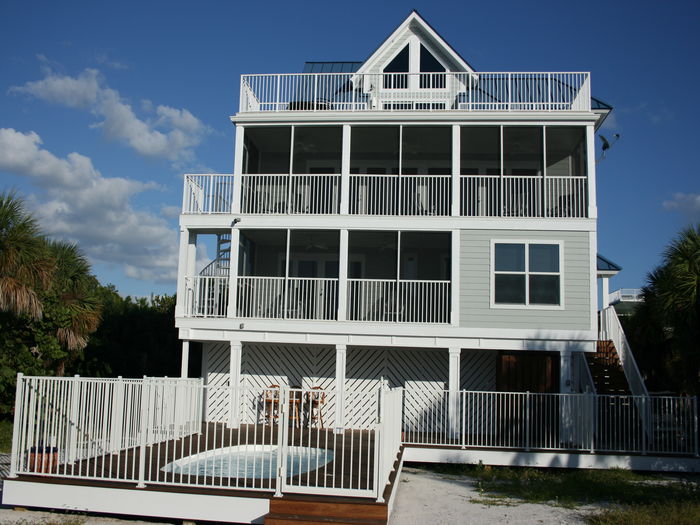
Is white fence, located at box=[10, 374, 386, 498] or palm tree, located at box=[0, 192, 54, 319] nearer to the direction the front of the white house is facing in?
the white fence

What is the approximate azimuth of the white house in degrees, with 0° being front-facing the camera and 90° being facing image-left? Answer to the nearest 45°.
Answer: approximately 0°

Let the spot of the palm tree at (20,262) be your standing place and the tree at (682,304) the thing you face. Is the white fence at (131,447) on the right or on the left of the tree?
right

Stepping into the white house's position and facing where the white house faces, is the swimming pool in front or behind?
in front

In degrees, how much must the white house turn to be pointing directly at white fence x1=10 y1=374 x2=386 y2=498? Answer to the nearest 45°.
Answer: approximately 45° to its right

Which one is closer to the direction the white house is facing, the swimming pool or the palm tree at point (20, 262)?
the swimming pool

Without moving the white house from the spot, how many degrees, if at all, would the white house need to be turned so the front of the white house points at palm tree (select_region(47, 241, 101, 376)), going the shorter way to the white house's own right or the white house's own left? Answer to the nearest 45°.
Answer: approximately 90° to the white house's own right

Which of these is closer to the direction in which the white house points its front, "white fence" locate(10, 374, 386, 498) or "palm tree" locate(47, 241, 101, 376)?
the white fence

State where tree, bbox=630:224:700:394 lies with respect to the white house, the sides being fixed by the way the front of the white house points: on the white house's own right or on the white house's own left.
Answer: on the white house's own left
